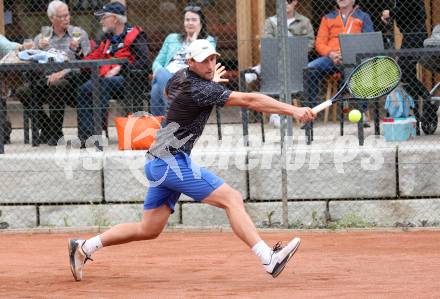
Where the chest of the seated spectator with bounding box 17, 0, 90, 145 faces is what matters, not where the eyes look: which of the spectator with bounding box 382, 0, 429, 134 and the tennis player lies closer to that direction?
the tennis player

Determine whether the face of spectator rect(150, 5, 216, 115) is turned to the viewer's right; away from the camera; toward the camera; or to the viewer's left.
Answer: toward the camera

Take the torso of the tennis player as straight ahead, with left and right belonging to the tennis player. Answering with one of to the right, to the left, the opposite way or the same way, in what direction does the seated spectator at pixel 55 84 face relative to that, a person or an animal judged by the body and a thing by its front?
to the right

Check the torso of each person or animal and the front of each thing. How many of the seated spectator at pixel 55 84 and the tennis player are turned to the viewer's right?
1

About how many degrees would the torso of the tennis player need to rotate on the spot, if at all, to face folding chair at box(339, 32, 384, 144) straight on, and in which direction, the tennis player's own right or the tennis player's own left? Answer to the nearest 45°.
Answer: approximately 45° to the tennis player's own left

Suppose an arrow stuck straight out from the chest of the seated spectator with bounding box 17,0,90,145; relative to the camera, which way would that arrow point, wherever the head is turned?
toward the camera

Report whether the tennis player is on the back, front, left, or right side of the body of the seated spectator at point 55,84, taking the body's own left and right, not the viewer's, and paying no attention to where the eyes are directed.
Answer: front

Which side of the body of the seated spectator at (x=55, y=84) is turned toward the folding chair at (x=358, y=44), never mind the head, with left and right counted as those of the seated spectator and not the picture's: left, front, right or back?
left

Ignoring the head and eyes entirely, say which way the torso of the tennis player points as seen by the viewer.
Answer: to the viewer's right

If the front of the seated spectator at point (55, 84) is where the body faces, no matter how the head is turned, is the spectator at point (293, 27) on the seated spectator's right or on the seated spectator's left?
on the seated spectator's left

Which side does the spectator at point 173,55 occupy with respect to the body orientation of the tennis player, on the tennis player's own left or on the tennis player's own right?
on the tennis player's own left

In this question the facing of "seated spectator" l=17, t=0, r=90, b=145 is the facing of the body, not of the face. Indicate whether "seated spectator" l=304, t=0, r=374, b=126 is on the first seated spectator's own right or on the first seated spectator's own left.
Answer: on the first seated spectator's own left

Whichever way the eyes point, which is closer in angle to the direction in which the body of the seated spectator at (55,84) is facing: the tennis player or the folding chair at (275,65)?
the tennis player

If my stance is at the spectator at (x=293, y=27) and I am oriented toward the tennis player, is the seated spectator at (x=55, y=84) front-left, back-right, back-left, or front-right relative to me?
front-right
